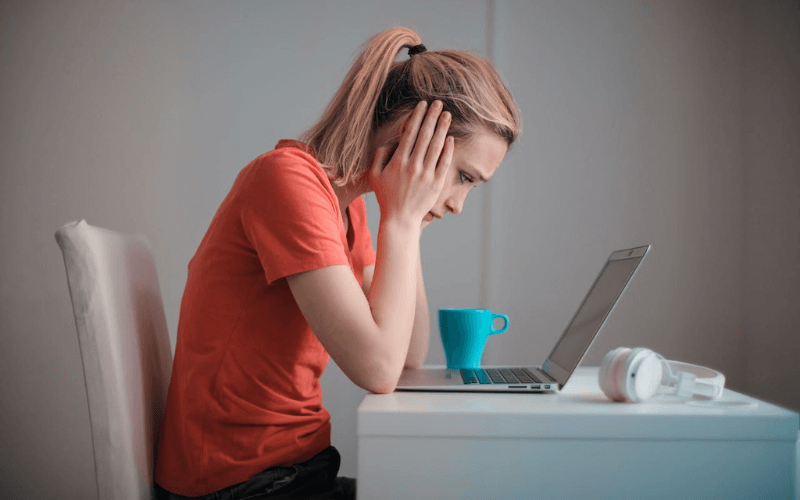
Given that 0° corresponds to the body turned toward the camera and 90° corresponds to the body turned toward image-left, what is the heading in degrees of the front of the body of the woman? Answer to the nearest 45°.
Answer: approximately 270°

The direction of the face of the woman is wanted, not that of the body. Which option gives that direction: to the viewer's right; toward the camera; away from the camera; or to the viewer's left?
to the viewer's right

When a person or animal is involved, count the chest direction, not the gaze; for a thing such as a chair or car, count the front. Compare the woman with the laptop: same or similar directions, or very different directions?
very different directions

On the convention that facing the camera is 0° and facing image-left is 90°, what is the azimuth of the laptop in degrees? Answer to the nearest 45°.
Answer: approximately 90°
